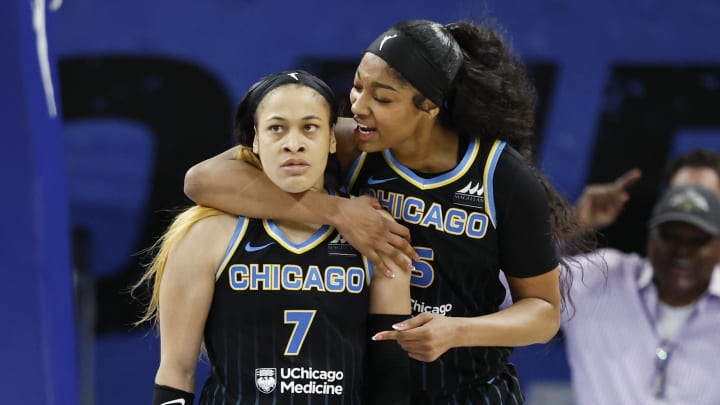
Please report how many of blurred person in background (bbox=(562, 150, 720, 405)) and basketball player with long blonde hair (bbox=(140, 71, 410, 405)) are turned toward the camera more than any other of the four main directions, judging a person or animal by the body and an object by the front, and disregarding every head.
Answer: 2

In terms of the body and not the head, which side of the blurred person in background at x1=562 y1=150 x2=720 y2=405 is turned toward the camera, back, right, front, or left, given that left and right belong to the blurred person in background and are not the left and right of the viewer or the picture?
front

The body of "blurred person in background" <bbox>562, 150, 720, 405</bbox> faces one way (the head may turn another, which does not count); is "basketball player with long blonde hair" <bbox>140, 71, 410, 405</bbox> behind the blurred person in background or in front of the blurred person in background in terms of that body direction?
in front

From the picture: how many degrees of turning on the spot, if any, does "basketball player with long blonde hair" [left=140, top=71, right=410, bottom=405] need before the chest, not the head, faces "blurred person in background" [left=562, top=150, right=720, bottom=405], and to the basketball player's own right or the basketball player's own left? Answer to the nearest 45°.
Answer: approximately 135° to the basketball player's own left

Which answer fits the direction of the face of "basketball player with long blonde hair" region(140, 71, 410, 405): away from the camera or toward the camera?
toward the camera
